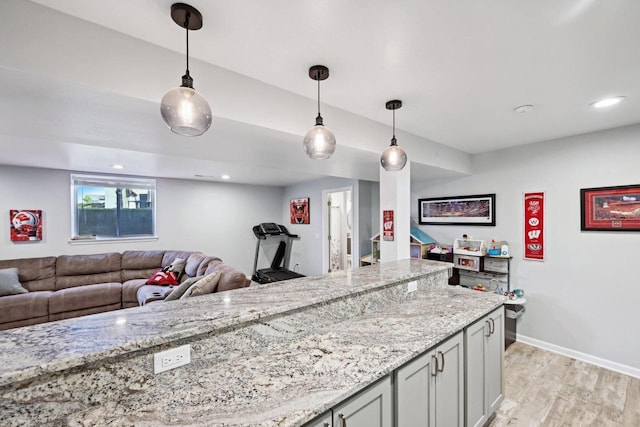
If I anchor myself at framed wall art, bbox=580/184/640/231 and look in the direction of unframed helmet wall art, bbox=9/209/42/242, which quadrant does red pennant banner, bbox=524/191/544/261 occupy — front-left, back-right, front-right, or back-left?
front-right

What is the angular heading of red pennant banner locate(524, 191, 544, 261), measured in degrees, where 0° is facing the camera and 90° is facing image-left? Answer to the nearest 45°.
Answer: approximately 0°

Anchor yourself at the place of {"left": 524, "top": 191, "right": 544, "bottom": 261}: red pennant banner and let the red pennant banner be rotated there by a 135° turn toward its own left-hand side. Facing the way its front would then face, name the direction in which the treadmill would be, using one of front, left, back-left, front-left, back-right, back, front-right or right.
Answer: back-left

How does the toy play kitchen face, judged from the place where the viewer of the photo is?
facing the viewer and to the left of the viewer

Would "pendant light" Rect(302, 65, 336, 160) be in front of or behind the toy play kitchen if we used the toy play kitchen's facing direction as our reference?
in front

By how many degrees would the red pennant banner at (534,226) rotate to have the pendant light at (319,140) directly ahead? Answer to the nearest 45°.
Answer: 0° — it already faces it

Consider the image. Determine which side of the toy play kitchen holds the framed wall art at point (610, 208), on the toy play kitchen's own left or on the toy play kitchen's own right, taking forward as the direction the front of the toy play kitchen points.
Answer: on the toy play kitchen's own left

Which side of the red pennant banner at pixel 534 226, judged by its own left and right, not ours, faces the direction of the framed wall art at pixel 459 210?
right

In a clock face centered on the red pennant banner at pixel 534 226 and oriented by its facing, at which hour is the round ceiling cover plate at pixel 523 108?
The round ceiling cover plate is roughly at 12 o'clock from the red pennant banner.

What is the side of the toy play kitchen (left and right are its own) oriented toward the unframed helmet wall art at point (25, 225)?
front

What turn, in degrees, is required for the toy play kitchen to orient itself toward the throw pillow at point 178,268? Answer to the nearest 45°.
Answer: approximately 45° to its right

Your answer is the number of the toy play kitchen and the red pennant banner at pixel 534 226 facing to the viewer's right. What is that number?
0

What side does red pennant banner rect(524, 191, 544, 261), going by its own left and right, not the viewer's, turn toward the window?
right

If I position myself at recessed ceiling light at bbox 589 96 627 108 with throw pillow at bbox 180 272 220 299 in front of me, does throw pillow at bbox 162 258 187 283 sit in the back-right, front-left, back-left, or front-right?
front-right
